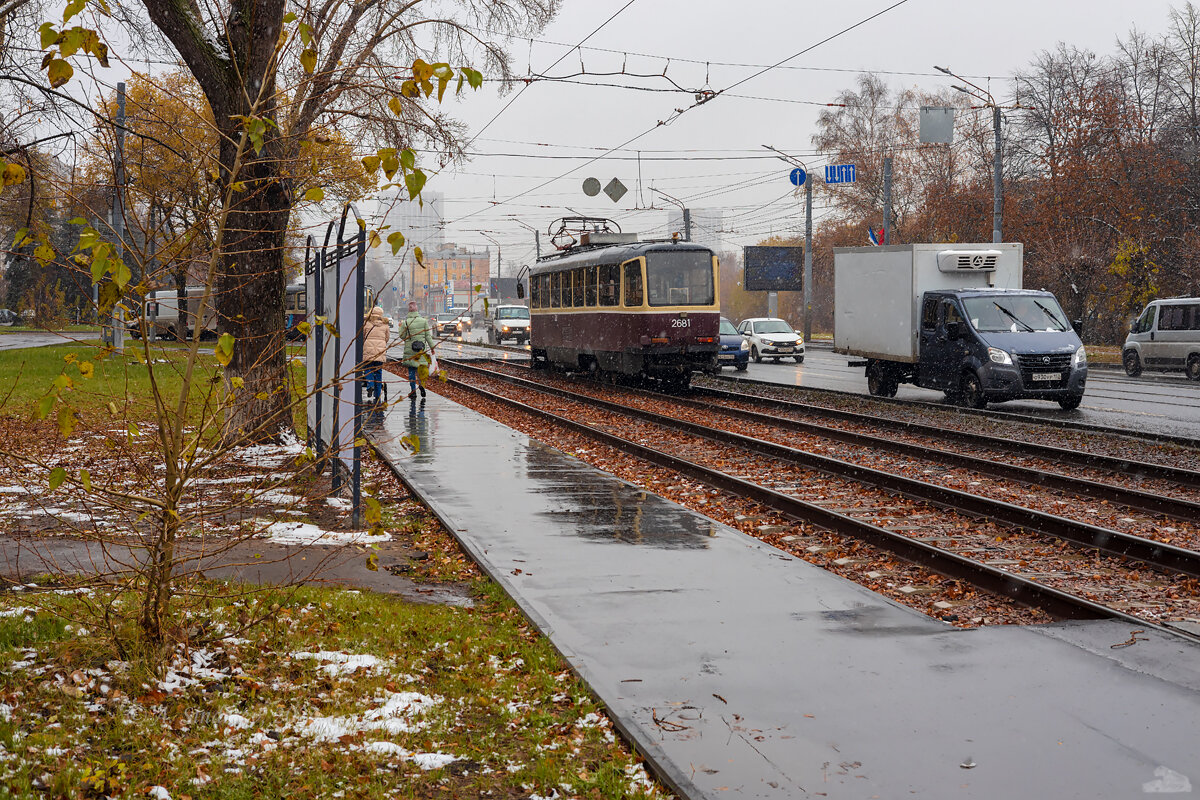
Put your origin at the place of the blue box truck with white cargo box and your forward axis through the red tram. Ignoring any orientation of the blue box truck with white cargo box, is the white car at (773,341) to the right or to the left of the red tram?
right

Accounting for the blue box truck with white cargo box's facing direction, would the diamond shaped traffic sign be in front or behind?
behind

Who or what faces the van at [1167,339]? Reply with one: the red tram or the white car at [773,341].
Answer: the white car
